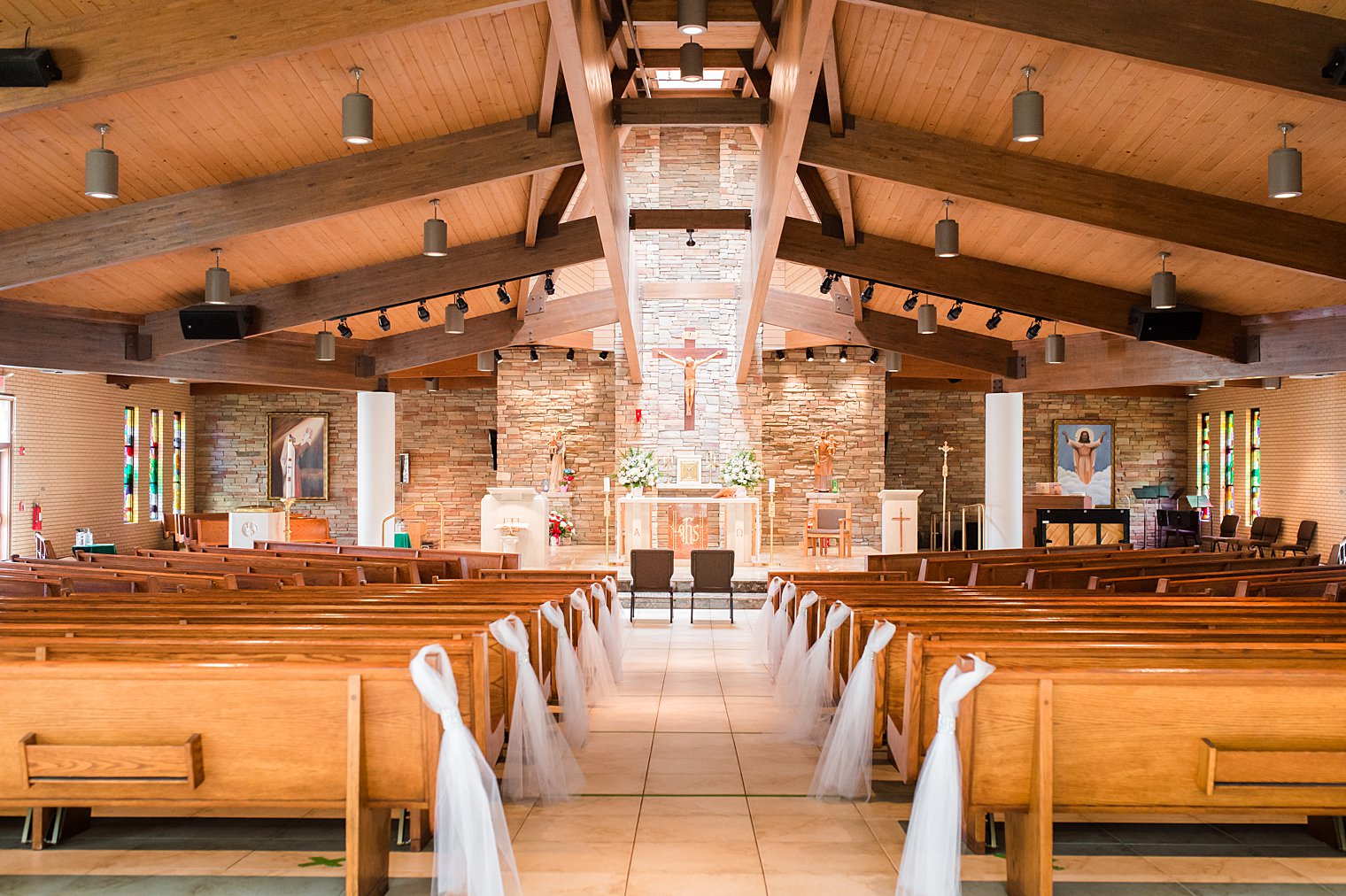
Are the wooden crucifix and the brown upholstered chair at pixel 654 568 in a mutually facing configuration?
yes

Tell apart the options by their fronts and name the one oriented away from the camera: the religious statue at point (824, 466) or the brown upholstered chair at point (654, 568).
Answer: the brown upholstered chair

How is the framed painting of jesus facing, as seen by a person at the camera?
facing the viewer

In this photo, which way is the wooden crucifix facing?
toward the camera

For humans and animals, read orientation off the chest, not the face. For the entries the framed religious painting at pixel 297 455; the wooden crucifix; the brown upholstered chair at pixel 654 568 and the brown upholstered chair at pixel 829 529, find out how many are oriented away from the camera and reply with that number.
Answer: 1

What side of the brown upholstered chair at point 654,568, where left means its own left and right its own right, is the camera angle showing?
back

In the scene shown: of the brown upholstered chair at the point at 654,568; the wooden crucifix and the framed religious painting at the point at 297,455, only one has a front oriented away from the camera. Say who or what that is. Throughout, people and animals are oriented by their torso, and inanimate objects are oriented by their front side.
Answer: the brown upholstered chair

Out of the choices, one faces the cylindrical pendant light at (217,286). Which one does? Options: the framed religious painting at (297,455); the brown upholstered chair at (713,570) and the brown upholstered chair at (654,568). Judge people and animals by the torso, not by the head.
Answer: the framed religious painting

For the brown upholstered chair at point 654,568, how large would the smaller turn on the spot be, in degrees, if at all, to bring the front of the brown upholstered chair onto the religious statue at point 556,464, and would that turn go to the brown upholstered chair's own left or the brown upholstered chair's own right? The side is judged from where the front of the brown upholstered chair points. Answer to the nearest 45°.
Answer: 0° — it already faces it

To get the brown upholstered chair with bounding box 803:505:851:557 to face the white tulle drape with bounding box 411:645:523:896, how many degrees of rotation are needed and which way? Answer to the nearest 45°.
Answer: approximately 45° to its left

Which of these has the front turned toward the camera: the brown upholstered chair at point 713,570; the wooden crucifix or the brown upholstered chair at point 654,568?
the wooden crucifix

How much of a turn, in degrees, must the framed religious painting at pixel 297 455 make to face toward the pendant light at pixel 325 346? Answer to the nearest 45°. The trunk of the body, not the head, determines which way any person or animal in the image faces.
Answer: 0° — it already faces it

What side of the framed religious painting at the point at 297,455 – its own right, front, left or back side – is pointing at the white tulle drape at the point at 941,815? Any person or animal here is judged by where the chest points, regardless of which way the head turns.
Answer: front

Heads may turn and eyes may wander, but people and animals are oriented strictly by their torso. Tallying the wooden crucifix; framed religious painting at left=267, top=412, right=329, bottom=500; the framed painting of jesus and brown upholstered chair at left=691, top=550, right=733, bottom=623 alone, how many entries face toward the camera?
3

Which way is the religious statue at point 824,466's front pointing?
toward the camera

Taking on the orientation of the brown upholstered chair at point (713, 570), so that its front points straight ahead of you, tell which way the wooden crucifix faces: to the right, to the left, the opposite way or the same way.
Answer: the opposite way
